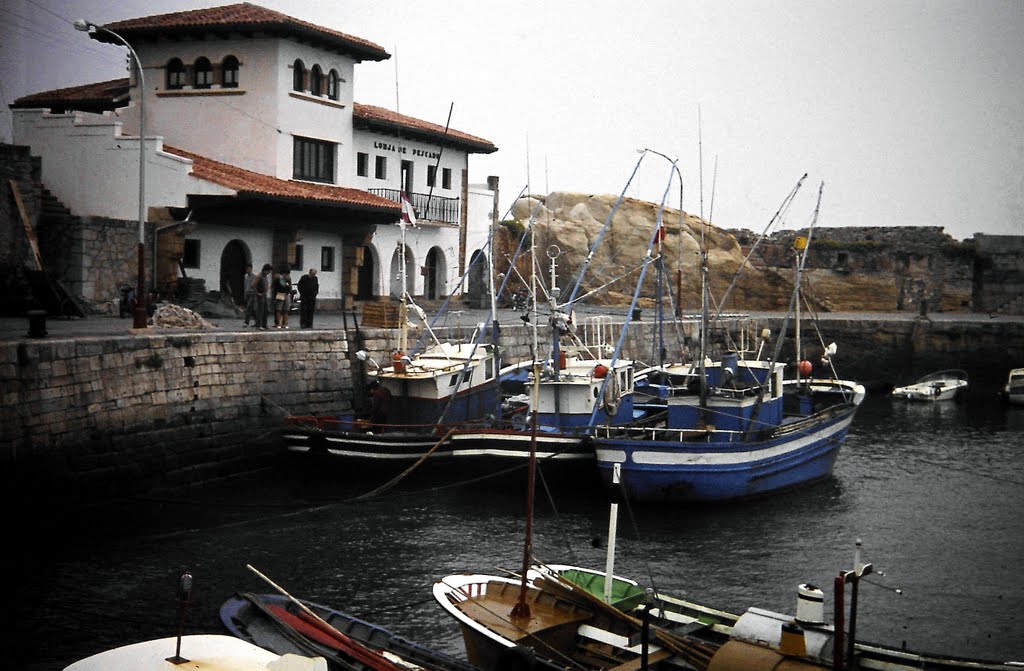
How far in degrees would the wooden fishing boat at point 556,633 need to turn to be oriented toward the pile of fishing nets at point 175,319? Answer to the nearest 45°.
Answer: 0° — it already faces it

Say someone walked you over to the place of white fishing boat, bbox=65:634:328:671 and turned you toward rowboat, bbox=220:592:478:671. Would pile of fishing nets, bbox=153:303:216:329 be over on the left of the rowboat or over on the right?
left

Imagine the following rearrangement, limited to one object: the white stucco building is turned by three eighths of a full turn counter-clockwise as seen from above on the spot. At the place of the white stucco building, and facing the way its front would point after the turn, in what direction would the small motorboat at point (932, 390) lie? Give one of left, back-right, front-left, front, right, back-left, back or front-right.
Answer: right

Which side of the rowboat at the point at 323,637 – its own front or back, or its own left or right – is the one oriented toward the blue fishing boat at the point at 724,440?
right

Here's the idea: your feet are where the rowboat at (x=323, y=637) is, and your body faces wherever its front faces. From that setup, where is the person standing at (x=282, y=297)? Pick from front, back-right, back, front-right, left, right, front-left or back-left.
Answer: front-right

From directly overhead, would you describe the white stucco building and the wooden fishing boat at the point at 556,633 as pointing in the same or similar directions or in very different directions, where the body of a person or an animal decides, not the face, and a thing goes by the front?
very different directions

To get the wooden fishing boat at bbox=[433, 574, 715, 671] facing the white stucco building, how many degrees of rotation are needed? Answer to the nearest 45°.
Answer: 0° — it already faces it

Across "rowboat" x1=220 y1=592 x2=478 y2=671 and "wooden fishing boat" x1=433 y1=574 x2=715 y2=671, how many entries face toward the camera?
0

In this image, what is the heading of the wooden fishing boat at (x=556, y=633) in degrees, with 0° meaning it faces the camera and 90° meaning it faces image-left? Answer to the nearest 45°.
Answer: approximately 135°

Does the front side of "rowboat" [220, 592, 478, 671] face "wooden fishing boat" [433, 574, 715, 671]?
no

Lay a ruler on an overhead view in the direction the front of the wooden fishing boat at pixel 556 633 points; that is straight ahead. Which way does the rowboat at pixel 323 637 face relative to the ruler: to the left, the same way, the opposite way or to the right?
the same way

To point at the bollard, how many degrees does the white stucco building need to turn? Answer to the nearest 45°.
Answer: approximately 45° to its right

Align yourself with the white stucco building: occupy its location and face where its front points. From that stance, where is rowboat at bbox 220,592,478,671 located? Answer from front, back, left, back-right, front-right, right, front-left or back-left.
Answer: front-right

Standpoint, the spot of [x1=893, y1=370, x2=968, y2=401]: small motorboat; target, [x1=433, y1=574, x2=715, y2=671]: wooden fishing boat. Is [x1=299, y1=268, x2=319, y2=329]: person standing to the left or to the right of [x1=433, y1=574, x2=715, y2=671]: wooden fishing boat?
right

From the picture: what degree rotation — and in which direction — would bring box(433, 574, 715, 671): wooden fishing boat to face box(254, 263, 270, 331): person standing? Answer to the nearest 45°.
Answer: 0° — it already faces them

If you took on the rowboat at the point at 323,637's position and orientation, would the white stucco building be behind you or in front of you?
in front

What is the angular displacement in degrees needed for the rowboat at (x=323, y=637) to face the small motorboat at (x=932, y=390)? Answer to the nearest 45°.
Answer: approximately 90° to its right

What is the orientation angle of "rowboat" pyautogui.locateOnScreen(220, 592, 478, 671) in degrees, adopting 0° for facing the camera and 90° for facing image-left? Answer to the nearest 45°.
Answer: approximately 135°

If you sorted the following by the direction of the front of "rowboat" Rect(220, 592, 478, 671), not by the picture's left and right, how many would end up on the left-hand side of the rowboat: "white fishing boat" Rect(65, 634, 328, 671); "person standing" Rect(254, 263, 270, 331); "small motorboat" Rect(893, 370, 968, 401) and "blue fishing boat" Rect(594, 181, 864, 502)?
1

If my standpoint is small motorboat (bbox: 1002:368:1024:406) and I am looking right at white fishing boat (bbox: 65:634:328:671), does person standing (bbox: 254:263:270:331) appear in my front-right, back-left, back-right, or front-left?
front-right

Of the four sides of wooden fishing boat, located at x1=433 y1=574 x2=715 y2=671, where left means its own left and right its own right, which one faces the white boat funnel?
back

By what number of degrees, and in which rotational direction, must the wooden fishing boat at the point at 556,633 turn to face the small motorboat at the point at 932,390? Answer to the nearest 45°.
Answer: approximately 90° to its right
